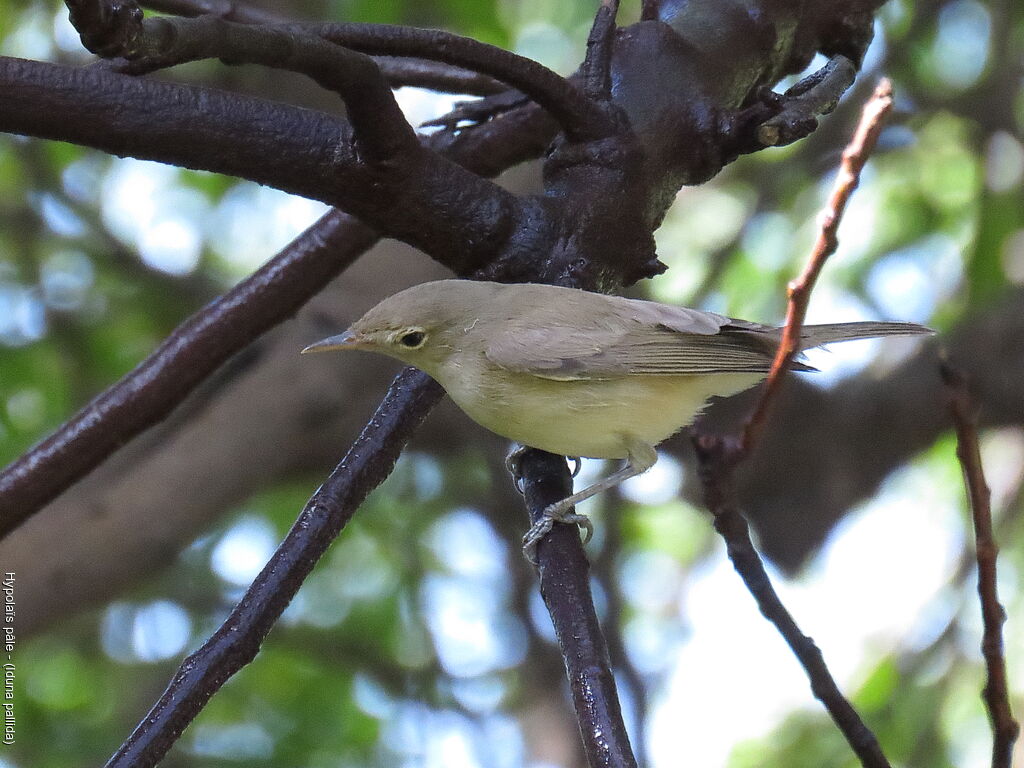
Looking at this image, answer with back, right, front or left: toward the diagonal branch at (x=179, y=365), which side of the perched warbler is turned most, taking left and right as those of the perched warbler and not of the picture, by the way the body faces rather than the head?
front

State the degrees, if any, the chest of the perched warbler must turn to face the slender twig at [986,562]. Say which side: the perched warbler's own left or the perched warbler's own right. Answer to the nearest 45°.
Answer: approximately 135° to the perched warbler's own left

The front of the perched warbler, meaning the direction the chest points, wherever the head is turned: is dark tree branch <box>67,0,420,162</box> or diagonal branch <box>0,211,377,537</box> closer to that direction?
the diagonal branch

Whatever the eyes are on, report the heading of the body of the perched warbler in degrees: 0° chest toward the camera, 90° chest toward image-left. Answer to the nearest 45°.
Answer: approximately 90°
